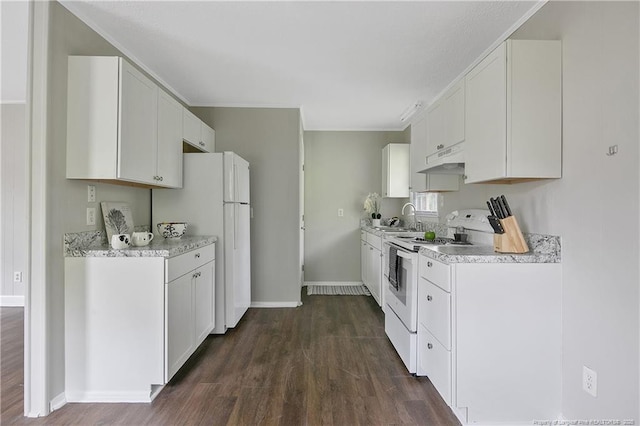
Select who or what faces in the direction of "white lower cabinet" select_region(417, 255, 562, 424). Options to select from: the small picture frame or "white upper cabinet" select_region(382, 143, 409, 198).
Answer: the small picture frame

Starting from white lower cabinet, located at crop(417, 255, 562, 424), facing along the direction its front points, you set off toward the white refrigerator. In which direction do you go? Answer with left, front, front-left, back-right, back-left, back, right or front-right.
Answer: front-right

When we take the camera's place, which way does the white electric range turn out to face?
facing to the left of the viewer

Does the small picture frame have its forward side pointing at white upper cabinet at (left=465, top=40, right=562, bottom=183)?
yes

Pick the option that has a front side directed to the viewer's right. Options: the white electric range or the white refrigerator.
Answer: the white refrigerator

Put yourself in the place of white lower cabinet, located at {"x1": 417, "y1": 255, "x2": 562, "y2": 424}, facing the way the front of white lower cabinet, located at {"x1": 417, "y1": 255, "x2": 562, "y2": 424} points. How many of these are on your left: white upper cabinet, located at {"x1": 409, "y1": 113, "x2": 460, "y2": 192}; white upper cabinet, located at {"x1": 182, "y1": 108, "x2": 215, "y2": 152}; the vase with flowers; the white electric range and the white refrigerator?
0

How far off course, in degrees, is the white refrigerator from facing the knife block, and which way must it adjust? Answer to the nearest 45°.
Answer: approximately 45° to its right

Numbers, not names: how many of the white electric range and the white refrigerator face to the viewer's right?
1

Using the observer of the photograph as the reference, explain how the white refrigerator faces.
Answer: facing to the right of the viewer

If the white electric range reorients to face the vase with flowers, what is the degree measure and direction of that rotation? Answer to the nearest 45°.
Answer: approximately 90° to its right

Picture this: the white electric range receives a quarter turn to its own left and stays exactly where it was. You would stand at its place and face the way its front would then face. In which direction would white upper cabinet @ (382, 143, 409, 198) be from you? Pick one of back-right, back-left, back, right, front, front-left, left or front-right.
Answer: back

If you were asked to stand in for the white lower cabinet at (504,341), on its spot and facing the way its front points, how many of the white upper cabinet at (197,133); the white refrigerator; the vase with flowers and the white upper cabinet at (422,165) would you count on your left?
0

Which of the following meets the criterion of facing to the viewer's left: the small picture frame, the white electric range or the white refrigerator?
the white electric range

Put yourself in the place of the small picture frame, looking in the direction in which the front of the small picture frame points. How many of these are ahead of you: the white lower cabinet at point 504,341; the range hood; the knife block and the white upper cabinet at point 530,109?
4

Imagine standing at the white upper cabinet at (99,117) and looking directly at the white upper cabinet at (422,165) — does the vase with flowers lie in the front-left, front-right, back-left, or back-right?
front-left

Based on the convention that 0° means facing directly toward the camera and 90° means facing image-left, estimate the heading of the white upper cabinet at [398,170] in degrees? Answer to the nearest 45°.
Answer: approximately 90°

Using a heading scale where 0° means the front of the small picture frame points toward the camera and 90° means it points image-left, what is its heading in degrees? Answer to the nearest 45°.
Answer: approximately 315°

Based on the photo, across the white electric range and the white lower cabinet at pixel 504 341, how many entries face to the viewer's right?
0

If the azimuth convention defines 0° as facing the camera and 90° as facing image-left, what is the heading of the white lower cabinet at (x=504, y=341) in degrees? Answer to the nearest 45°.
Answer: approximately 45°
